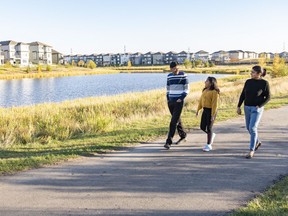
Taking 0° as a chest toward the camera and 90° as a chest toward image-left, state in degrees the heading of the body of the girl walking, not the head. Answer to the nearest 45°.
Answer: approximately 45°

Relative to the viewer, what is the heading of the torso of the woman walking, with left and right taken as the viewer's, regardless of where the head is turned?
facing the viewer and to the left of the viewer

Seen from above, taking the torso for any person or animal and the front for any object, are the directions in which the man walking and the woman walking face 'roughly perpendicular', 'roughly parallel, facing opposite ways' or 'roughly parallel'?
roughly parallel

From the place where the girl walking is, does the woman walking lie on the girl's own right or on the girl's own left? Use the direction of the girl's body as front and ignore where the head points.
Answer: on the girl's own left

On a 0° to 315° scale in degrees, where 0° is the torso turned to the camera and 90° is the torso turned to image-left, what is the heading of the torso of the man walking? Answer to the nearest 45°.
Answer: approximately 45°

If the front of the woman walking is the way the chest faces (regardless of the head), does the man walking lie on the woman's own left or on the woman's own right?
on the woman's own right

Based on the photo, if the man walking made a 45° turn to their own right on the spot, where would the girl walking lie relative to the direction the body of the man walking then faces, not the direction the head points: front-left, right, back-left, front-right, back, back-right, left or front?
back

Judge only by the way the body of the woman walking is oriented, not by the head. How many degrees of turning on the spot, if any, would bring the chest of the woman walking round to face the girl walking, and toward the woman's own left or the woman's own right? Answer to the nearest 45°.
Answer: approximately 90° to the woman's own right

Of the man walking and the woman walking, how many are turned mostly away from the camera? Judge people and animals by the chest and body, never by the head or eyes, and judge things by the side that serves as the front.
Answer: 0

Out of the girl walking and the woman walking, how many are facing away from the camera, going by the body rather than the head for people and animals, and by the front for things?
0
